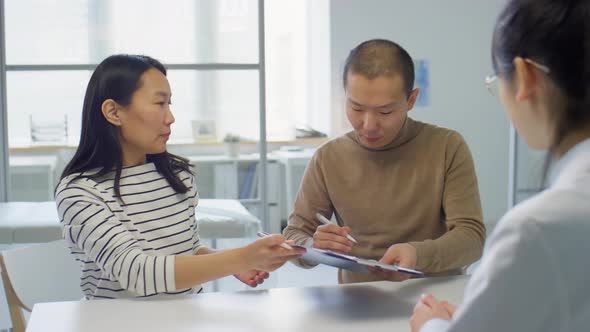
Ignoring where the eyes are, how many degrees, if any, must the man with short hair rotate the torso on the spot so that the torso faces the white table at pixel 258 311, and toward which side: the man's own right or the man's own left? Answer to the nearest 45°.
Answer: approximately 45° to the man's own right

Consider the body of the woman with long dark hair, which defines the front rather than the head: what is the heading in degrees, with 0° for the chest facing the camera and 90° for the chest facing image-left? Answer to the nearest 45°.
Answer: approximately 315°

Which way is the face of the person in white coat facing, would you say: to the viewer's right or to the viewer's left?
to the viewer's left

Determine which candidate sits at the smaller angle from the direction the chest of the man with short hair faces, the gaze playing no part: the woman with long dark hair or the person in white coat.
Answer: the person in white coat

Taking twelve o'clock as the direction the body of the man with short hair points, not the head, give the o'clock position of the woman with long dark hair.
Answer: The woman with long dark hair is roughly at 2 o'clock from the man with short hair.

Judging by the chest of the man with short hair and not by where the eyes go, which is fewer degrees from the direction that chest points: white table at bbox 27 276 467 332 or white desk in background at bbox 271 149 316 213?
the white table

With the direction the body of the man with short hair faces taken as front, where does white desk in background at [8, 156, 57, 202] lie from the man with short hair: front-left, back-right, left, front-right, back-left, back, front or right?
back-right

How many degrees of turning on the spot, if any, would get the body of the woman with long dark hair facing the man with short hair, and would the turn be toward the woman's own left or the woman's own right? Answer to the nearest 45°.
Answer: approximately 45° to the woman's own left

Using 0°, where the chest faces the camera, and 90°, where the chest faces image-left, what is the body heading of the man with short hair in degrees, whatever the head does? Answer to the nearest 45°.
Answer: approximately 0°
